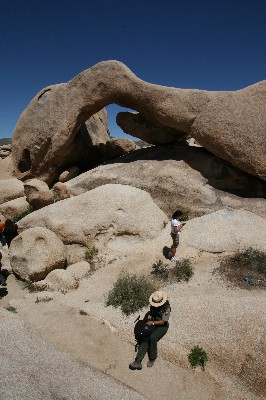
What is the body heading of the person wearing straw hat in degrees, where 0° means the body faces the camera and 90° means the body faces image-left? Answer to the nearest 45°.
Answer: approximately 45°

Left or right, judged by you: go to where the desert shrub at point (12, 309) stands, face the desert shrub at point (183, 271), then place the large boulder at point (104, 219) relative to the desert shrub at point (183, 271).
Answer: left

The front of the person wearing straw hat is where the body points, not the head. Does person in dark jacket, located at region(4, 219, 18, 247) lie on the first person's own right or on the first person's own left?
on the first person's own right

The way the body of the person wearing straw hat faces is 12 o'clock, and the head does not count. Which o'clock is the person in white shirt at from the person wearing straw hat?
The person in white shirt is roughly at 5 o'clock from the person wearing straw hat.

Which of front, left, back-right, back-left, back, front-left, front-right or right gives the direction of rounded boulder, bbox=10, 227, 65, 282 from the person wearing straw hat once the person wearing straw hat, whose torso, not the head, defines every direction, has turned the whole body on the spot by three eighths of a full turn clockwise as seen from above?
front-left

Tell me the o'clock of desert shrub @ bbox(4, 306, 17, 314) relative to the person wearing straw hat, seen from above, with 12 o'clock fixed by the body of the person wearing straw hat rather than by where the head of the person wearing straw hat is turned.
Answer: The desert shrub is roughly at 2 o'clock from the person wearing straw hat.
